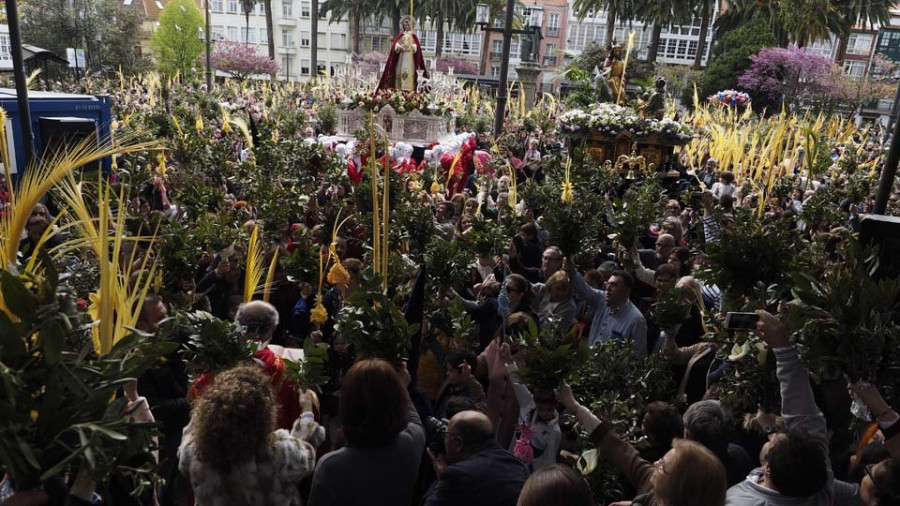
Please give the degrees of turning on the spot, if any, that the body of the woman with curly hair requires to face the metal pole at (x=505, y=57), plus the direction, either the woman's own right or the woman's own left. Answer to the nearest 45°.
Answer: approximately 45° to the woman's own right

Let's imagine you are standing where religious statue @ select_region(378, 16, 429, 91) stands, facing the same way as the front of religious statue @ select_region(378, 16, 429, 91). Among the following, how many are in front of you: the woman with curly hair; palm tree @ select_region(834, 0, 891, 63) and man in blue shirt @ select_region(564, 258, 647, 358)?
2

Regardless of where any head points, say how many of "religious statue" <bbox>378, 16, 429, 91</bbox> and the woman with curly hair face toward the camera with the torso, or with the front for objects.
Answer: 1

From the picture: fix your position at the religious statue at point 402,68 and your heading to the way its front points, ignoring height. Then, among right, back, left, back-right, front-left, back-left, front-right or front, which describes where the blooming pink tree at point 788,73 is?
back-left

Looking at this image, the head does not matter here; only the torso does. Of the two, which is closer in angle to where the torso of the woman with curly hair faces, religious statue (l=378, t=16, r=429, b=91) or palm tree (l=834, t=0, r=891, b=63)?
the religious statue

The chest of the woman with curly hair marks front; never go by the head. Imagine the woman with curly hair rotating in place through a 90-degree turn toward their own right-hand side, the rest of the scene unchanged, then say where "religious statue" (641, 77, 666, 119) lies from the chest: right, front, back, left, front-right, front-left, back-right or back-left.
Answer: front-left

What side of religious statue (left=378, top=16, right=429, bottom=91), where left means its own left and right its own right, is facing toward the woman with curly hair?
front

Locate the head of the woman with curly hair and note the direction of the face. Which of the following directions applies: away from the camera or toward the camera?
away from the camera

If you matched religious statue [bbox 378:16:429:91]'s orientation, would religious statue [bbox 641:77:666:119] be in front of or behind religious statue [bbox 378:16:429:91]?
in front

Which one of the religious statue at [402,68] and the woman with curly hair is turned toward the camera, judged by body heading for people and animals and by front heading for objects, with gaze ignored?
the religious statue

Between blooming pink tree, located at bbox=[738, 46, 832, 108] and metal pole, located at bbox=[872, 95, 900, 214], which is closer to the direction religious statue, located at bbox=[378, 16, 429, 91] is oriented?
the metal pole

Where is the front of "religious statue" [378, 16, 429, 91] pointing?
toward the camera

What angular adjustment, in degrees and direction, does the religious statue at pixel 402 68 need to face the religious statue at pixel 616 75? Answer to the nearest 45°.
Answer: approximately 45° to its left

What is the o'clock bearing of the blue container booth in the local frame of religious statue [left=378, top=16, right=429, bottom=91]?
The blue container booth is roughly at 1 o'clock from the religious statue.

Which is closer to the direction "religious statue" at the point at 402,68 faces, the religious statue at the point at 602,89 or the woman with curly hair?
the woman with curly hair

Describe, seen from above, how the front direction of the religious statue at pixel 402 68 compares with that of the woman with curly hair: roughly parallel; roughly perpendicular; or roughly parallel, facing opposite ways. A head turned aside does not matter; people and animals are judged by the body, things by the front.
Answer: roughly parallel, facing opposite ways

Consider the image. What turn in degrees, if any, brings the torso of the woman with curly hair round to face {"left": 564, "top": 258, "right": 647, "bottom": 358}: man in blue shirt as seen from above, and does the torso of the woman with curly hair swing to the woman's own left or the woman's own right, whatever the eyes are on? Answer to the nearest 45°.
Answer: approximately 45° to the woman's own right

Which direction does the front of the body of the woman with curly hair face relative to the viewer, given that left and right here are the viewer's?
facing away from the viewer
